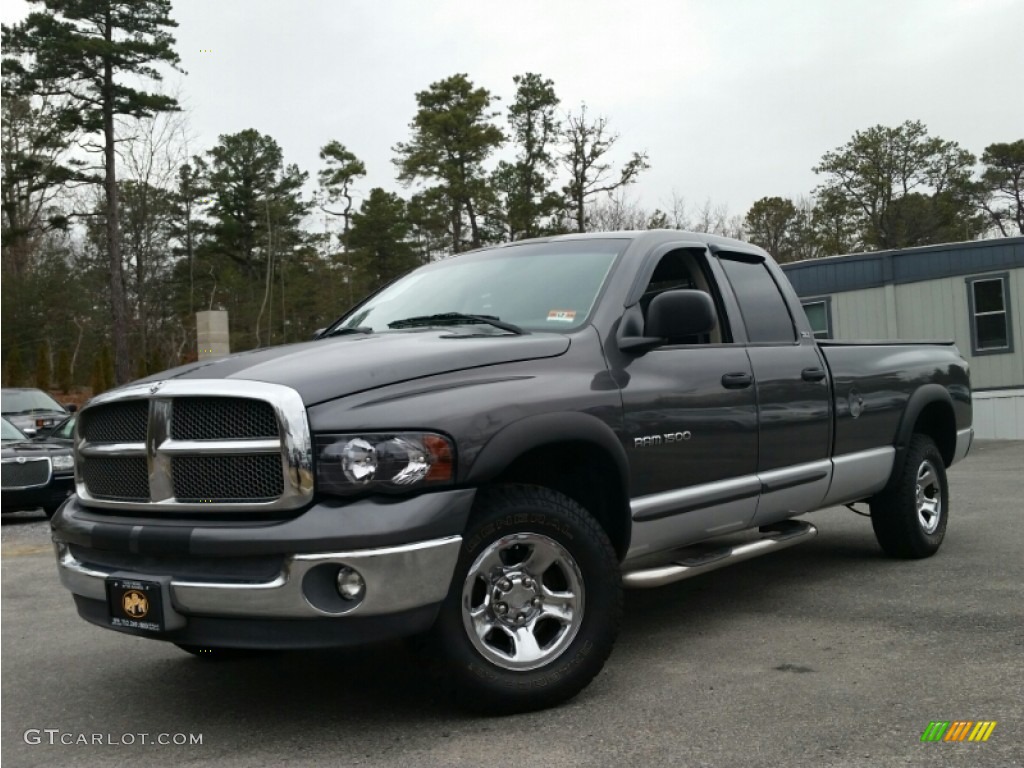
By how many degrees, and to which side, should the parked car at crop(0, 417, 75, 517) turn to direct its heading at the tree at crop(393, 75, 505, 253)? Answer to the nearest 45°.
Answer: approximately 90° to its left

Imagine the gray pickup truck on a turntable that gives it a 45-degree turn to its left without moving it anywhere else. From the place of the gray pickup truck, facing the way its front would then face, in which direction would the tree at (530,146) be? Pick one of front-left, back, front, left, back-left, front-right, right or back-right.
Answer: back

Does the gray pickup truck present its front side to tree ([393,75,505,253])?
no

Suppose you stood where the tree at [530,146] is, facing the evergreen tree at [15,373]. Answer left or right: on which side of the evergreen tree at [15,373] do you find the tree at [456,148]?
right

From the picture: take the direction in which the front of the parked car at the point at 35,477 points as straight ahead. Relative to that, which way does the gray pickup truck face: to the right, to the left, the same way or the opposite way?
to the right

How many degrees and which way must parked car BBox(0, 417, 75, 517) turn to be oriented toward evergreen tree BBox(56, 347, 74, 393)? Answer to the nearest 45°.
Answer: approximately 135° to its left

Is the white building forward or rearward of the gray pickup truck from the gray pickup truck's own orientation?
rearward

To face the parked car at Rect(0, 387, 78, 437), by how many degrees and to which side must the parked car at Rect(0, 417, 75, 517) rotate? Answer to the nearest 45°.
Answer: approximately 135° to its left

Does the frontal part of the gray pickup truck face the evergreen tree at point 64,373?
no

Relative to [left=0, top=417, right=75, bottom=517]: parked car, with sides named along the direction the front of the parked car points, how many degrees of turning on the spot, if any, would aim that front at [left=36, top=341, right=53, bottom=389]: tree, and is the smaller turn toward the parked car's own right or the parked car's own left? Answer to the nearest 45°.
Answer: approximately 135° to the parked car's own left

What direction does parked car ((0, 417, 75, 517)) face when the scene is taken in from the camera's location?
facing the viewer and to the right of the viewer

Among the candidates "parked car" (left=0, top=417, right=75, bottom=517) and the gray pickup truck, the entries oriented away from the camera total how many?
0
